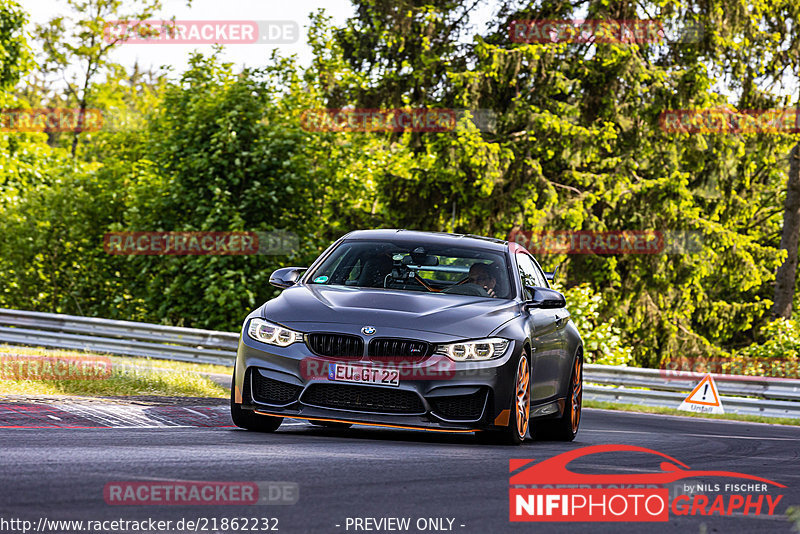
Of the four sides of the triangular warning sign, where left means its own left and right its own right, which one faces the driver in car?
front

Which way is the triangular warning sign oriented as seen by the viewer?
toward the camera

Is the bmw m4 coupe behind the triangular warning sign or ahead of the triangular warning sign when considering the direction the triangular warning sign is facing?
ahead
